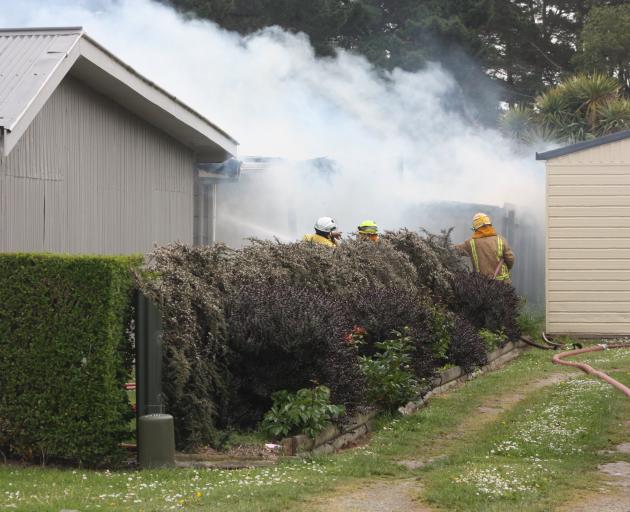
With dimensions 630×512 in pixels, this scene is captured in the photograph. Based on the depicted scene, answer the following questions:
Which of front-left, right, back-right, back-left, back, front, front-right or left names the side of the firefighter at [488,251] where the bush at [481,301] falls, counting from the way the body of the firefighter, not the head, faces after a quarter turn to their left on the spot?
front-left

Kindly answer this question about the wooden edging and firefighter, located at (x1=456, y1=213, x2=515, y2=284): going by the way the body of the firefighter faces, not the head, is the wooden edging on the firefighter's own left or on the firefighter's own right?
on the firefighter's own left

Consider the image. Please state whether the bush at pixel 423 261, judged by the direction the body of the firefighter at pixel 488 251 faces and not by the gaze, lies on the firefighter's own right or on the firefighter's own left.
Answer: on the firefighter's own left

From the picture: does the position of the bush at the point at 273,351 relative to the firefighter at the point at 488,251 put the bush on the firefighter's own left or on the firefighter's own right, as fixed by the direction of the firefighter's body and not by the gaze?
on the firefighter's own left

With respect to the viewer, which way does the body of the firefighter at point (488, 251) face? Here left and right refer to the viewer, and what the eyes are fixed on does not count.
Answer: facing away from the viewer and to the left of the viewer

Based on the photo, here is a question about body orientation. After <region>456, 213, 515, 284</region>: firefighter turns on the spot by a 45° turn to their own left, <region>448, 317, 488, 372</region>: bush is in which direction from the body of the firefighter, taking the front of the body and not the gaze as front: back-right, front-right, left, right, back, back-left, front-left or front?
left

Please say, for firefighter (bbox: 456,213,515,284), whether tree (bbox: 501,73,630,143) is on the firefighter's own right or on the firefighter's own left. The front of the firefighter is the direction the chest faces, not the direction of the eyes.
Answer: on the firefighter's own right
